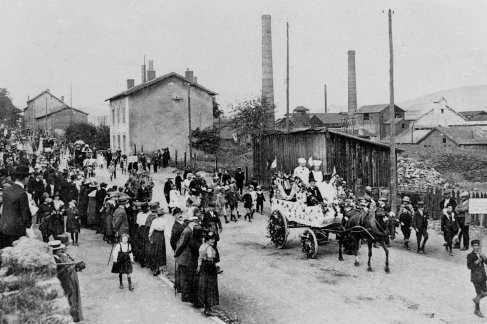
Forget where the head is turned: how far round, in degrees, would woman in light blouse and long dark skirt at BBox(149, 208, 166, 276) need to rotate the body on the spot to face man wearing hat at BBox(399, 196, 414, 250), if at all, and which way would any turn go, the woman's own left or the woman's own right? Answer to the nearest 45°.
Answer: approximately 45° to the woman's own right

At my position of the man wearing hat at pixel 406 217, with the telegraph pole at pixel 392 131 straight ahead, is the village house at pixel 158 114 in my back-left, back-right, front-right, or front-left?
front-left

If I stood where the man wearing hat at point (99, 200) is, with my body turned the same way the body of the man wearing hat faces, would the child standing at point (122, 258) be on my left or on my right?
on my right

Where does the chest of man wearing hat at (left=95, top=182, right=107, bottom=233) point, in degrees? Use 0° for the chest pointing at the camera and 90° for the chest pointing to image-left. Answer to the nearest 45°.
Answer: approximately 270°

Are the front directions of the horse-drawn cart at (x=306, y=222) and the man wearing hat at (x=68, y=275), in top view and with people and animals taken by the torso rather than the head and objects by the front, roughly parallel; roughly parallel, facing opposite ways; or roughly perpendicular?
roughly perpendicular

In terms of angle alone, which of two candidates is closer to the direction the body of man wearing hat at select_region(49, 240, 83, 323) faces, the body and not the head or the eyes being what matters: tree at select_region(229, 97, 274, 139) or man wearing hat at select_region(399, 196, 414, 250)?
the man wearing hat

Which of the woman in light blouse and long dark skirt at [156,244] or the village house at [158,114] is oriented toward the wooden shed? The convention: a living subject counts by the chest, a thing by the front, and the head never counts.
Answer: the woman in light blouse and long dark skirt

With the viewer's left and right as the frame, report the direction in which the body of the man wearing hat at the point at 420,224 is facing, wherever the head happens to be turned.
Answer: facing the viewer

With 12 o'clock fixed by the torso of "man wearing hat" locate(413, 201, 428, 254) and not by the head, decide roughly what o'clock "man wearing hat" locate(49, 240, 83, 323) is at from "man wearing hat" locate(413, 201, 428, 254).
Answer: "man wearing hat" locate(49, 240, 83, 323) is roughly at 1 o'clock from "man wearing hat" locate(413, 201, 428, 254).

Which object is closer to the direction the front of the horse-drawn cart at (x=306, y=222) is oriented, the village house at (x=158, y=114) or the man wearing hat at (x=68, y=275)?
the man wearing hat

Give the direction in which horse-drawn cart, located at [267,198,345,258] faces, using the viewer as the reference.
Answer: facing the viewer and to the right of the viewer

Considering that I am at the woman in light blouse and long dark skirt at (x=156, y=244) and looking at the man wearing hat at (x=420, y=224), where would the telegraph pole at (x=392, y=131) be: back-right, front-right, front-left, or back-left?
front-left

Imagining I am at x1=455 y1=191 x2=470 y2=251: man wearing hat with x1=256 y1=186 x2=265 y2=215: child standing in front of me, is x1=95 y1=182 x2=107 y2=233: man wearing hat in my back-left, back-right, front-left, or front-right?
front-left

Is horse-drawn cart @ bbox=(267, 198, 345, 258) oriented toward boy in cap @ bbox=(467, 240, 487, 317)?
yes

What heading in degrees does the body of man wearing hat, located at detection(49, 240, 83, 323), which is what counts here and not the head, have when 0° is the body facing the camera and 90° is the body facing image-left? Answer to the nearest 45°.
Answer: approximately 270°

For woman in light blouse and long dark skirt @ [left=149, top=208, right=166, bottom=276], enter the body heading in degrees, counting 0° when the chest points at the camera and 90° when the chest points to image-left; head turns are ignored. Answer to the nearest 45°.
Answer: approximately 225°
